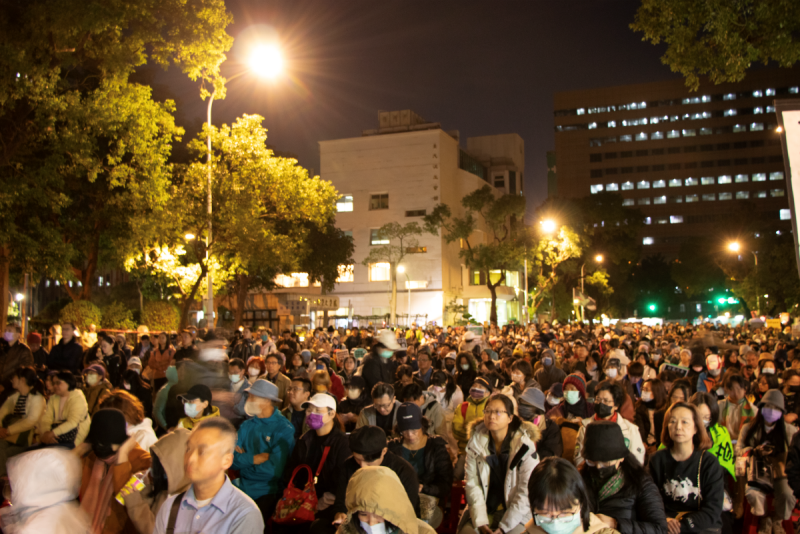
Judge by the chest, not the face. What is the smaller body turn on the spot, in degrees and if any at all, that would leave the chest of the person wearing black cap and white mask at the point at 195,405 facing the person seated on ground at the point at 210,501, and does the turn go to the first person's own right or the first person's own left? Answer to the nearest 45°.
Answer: approximately 45° to the first person's own left

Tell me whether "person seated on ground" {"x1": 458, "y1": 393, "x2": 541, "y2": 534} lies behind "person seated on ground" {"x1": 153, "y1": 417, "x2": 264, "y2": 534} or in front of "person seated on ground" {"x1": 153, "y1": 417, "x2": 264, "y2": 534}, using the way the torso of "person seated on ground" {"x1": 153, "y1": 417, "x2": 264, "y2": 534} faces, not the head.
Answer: behind

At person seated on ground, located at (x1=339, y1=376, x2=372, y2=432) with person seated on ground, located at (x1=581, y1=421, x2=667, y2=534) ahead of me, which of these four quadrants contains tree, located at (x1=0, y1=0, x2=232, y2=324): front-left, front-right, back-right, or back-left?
back-right

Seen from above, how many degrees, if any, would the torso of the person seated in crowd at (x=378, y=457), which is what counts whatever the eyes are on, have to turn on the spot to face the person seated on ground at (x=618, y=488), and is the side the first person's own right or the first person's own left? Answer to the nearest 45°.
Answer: approximately 90° to the first person's own left

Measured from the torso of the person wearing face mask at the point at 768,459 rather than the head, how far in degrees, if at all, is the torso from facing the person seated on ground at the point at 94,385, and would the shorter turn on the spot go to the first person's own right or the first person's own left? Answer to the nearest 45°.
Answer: approximately 90° to the first person's own right

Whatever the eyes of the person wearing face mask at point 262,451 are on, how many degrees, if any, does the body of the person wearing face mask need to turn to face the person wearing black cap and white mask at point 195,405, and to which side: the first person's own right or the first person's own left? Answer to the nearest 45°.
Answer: approximately 90° to the first person's own right

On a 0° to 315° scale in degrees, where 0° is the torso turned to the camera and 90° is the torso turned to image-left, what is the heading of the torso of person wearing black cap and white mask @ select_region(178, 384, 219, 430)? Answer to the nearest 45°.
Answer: approximately 45°

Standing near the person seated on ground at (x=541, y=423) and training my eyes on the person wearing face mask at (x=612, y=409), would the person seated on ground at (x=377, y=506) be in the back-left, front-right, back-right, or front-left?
back-right

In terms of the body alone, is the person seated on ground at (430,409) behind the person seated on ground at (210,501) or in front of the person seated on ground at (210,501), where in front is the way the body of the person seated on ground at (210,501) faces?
behind

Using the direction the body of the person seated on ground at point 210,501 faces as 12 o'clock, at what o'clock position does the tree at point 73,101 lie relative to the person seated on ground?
The tree is roughly at 4 o'clock from the person seated on ground.

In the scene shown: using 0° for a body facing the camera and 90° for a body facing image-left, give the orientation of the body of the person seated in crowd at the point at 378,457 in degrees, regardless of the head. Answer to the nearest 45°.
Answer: approximately 0°
